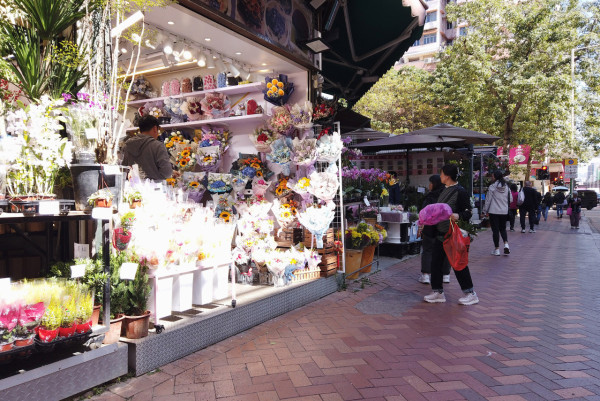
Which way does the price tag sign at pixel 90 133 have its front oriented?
toward the camera

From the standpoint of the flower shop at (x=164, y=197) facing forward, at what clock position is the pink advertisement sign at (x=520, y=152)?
The pink advertisement sign is roughly at 9 o'clock from the flower shop.

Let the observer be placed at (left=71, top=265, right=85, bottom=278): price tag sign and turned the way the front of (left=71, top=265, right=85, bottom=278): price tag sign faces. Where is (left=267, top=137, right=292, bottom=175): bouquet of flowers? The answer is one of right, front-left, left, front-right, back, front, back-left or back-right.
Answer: back-left

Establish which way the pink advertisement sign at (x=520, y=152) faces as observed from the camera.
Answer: facing the viewer

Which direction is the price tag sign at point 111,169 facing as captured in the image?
toward the camera

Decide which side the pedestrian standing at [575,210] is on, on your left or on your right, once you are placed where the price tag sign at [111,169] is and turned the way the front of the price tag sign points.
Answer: on your left

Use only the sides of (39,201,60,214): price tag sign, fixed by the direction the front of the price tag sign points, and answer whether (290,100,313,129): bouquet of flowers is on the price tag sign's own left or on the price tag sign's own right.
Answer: on the price tag sign's own left
